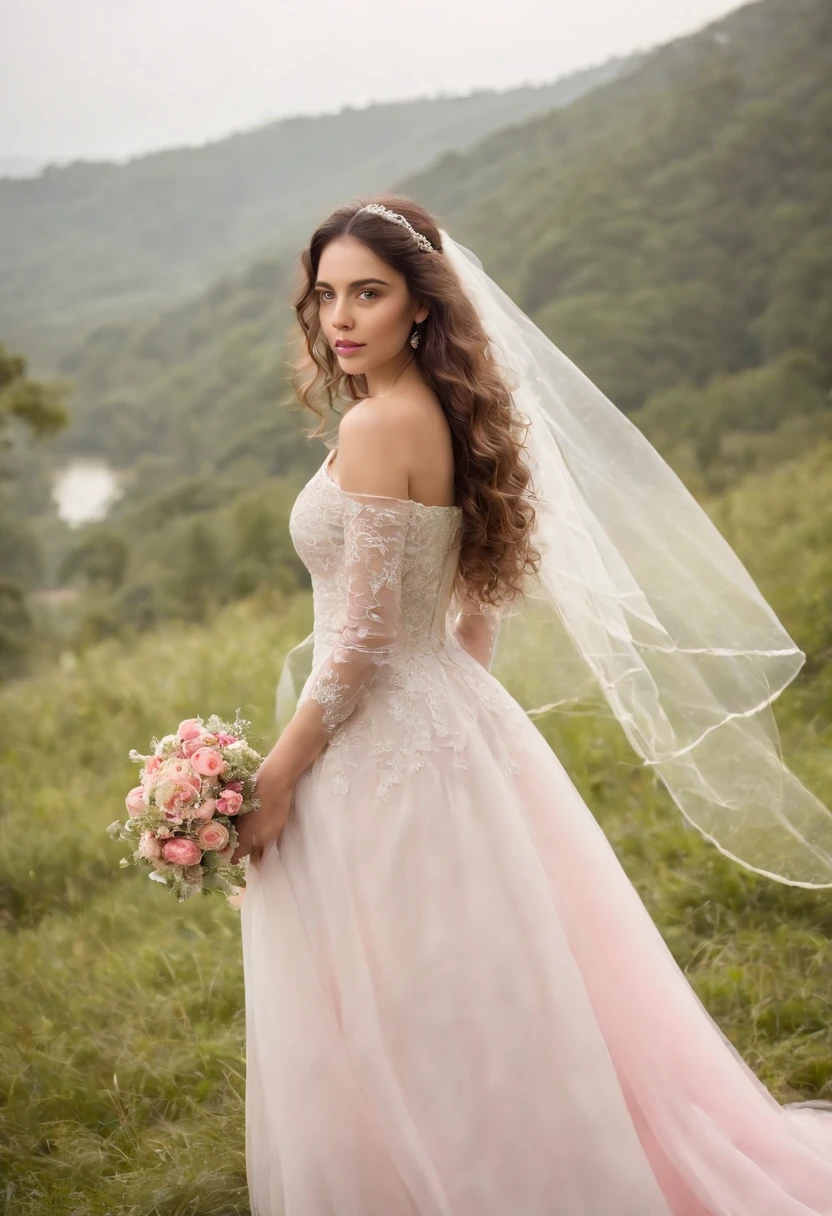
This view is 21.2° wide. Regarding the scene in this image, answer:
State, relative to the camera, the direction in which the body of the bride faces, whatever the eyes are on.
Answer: to the viewer's left
